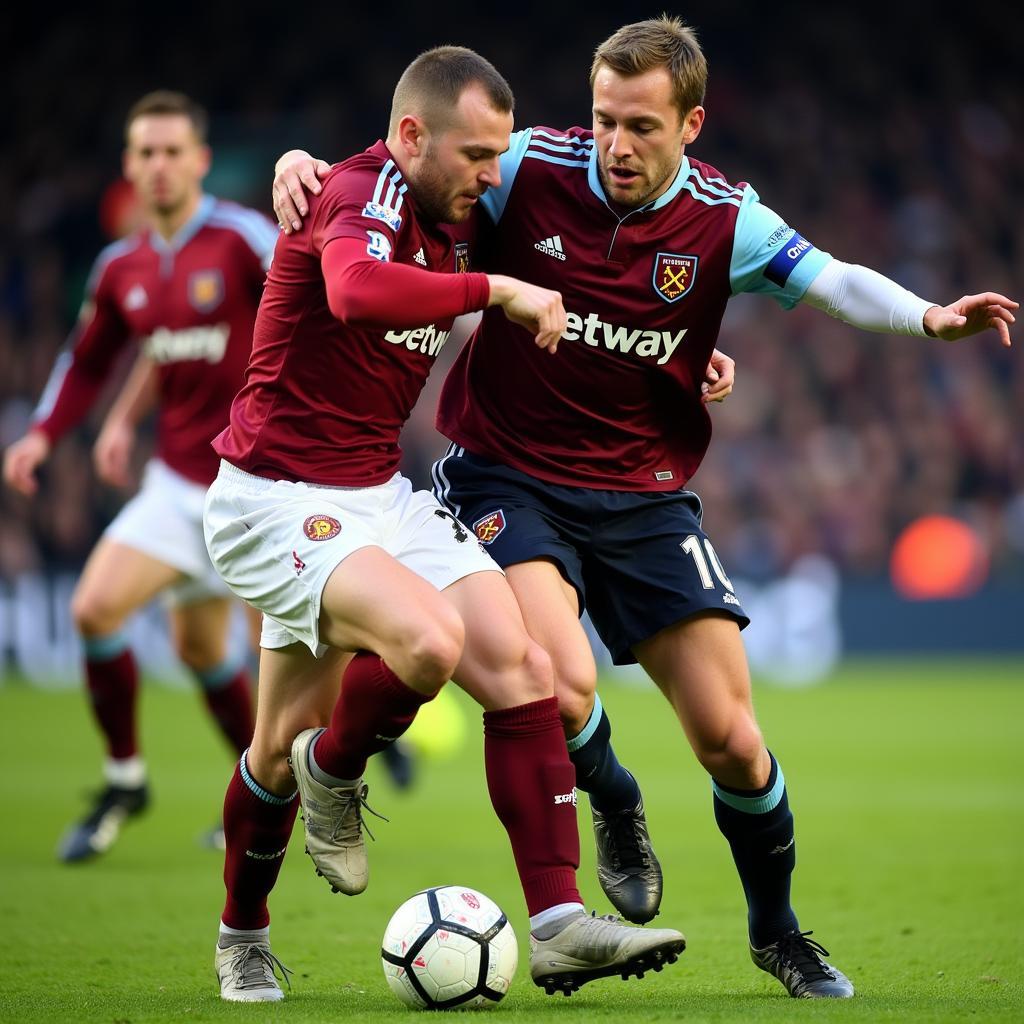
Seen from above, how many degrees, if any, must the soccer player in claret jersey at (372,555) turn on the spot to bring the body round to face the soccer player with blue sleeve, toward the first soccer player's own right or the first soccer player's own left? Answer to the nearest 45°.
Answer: approximately 90° to the first soccer player's own left

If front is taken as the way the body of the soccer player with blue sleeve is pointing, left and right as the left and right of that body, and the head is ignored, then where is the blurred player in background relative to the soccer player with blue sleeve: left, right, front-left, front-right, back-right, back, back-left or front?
back-right

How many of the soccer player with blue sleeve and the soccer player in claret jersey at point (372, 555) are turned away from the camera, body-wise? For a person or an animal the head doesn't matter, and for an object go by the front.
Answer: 0

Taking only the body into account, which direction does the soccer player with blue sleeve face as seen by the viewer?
toward the camera

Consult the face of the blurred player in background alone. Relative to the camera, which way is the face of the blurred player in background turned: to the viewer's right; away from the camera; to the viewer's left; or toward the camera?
toward the camera

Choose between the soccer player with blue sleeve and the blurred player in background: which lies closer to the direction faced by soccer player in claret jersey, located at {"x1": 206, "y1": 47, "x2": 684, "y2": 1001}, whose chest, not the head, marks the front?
the soccer player with blue sleeve

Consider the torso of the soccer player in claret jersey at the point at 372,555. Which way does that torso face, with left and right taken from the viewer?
facing the viewer and to the right of the viewer

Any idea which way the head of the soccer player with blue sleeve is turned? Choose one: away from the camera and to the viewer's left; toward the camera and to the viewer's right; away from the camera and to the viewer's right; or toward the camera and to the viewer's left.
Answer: toward the camera and to the viewer's left
